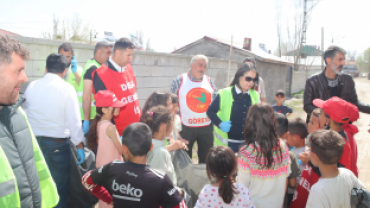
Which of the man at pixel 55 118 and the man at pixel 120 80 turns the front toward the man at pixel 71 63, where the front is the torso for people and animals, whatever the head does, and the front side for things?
the man at pixel 55 118

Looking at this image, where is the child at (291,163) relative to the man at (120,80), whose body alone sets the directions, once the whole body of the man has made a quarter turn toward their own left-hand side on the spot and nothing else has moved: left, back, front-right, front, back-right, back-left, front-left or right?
right

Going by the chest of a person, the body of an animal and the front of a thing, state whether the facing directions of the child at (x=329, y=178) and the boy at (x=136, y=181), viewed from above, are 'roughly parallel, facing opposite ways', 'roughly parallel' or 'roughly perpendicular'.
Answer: roughly parallel

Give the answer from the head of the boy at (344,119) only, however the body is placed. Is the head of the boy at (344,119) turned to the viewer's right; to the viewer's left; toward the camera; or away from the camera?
to the viewer's left

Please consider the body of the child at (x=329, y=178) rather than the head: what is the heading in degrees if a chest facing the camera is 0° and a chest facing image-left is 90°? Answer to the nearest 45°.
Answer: approximately 135°

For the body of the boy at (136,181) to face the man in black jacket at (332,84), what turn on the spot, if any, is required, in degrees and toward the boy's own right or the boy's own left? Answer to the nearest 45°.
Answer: approximately 45° to the boy's own right

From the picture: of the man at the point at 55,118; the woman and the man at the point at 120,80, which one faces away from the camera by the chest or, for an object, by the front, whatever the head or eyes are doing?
the man at the point at 55,118

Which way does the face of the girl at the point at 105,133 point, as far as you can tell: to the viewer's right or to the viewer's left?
to the viewer's right

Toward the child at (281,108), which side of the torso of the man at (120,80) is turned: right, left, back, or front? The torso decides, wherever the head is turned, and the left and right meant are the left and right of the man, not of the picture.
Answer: left

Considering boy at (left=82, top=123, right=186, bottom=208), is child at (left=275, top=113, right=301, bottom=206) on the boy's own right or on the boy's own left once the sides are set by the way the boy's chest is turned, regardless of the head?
on the boy's own right

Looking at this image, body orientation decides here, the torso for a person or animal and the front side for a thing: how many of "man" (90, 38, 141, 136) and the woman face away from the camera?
0

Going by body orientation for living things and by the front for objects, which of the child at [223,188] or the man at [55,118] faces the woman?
the child

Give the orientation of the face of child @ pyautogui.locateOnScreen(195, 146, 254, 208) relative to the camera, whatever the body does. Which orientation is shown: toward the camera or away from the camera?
away from the camera

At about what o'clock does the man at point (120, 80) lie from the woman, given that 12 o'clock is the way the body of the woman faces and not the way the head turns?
The man is roughly at 4 o'clock from the woman.

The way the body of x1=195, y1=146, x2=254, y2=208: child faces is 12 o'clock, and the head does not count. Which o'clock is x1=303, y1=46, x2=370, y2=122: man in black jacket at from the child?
The man in black jacket is roughly at 1 o'clock from the child.

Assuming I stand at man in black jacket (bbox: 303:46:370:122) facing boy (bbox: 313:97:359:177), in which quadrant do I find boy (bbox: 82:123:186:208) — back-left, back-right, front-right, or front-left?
front-right

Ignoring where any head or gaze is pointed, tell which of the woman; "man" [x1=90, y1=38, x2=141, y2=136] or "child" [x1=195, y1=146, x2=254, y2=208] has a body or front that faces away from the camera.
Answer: the child
